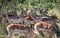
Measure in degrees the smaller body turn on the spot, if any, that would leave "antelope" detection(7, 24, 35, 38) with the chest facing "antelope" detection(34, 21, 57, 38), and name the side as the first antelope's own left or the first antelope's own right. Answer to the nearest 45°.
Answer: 0° — it already faces it

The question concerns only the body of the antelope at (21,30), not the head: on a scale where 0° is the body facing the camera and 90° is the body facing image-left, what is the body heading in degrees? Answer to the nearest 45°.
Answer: approximately 270°
